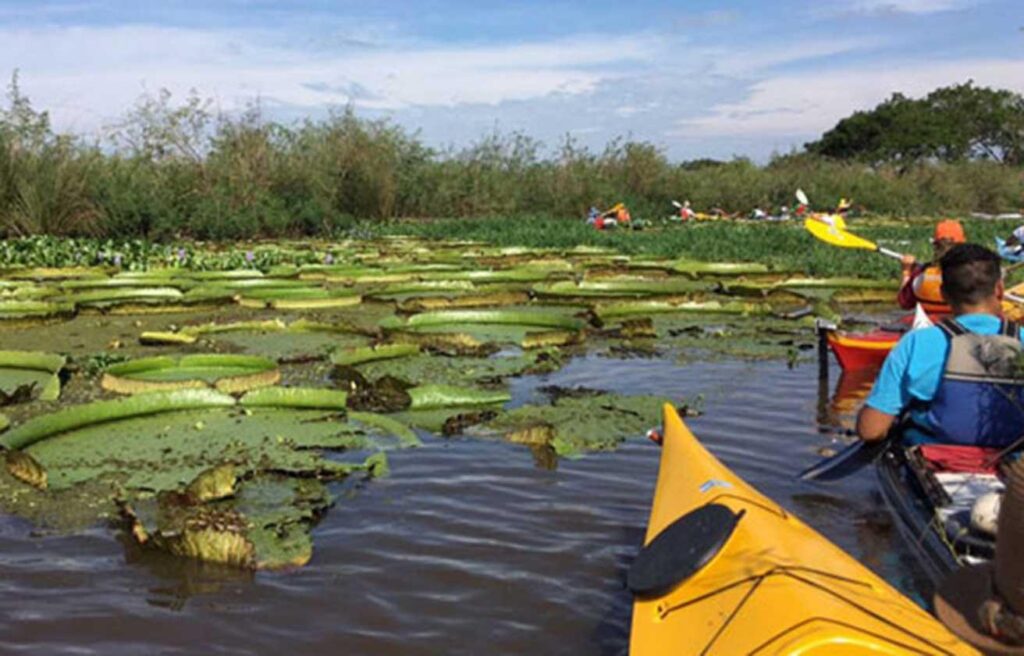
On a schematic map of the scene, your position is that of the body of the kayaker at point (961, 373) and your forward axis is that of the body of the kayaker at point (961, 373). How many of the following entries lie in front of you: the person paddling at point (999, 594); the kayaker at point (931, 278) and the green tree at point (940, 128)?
2

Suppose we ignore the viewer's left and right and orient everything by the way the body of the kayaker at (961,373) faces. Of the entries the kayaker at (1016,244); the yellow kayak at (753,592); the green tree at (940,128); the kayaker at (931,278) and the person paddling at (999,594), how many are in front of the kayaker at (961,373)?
3

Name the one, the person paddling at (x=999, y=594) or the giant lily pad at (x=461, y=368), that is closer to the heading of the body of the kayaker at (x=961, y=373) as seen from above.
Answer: the giant lily pad

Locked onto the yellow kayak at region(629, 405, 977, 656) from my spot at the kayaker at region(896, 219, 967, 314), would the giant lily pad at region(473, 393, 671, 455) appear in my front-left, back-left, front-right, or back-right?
front-right

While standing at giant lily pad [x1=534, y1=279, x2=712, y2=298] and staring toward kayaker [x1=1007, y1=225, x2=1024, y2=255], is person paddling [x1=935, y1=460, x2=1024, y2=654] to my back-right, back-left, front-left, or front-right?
back-right

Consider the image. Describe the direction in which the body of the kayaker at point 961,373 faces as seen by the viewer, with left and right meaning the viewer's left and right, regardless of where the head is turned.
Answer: facing away from the viewer

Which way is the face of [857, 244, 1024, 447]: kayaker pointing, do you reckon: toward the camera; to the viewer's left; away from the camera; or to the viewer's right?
away from the camera

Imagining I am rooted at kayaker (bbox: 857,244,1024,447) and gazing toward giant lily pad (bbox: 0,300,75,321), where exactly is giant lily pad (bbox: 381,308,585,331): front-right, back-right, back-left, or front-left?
front-right

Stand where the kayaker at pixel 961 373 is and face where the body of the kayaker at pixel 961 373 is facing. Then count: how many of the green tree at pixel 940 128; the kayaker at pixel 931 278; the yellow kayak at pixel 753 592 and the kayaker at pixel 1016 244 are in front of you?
3

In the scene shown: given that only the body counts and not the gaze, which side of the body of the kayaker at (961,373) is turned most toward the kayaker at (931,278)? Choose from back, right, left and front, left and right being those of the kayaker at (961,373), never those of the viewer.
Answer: front

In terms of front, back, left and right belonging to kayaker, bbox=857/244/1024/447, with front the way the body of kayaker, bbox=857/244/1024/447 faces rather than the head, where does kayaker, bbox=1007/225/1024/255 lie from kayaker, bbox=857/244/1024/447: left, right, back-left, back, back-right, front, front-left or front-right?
front

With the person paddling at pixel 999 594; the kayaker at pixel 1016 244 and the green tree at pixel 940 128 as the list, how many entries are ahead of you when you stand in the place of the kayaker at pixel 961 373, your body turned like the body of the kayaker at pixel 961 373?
2

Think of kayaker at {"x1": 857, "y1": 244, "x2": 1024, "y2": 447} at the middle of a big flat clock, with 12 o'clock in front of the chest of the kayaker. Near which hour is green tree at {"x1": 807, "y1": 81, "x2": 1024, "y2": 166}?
The green tree is roughly at 12 o'clock from the kayaker.

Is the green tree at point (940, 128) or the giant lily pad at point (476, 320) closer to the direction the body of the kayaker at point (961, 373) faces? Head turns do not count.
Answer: the green tree
